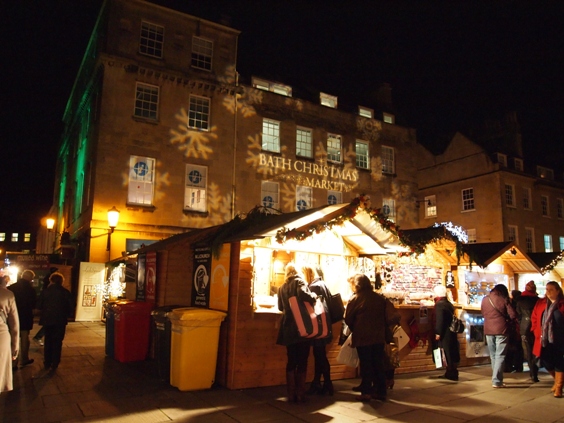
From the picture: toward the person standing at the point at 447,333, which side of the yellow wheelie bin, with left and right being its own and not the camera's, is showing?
left

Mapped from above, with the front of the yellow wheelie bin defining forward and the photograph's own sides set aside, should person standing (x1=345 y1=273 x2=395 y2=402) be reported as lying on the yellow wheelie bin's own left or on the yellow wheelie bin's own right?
on the yellow wheelie bin's own left

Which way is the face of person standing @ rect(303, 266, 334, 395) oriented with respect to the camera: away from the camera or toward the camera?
away from the camera

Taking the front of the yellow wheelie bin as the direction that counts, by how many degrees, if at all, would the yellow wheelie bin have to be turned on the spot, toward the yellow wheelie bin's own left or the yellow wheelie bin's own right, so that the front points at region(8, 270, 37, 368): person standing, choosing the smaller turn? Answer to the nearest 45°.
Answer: approximately 135° to the yellow wheelie bin's own right

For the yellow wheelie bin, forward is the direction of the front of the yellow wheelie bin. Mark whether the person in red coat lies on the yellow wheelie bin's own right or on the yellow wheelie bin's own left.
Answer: on the yellow wheelie bin's own left
